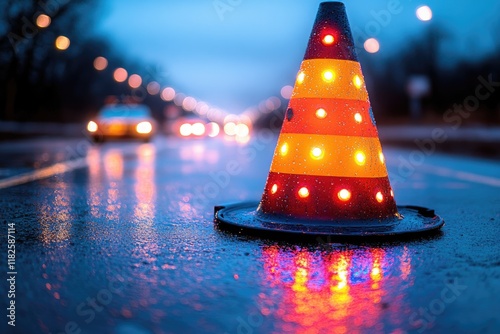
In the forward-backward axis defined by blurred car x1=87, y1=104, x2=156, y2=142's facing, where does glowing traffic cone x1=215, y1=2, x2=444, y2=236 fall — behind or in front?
in front

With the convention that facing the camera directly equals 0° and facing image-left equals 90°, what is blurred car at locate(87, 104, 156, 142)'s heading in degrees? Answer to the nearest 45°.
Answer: approximately 0°
